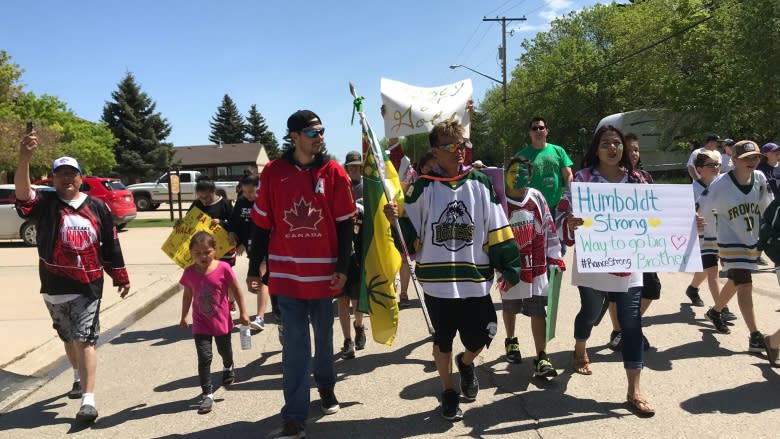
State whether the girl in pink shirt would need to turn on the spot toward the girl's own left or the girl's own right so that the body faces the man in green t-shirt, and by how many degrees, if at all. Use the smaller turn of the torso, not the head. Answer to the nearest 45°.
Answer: approximately 90° to the girl's own left

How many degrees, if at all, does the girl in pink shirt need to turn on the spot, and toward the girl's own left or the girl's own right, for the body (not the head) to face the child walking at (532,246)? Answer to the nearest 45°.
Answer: approximately 90° to the girl's own left

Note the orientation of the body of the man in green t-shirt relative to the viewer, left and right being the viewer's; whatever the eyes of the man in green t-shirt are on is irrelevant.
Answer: facing the viewer

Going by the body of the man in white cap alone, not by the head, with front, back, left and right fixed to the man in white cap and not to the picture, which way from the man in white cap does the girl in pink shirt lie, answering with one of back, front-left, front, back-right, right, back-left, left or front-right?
left

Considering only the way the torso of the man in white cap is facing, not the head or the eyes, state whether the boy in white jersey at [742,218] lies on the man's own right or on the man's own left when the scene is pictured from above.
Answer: on the man's own left

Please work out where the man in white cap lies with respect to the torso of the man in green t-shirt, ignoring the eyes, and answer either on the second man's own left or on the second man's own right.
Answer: on the second man's own right

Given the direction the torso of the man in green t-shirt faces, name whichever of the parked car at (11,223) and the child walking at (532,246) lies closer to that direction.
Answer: the child walking

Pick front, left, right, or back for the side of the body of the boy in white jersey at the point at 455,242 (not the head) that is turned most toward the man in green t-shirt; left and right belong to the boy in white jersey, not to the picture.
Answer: back

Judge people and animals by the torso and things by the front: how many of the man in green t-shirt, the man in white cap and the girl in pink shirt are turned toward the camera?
3

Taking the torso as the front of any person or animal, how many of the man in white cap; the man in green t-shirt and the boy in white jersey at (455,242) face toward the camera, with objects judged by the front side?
3

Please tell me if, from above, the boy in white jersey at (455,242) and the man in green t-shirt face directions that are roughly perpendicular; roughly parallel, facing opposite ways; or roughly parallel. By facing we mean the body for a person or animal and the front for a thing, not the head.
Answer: roughly parallel

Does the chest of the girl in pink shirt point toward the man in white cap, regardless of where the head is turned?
no

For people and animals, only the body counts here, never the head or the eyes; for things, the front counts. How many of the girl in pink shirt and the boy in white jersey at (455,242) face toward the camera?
2

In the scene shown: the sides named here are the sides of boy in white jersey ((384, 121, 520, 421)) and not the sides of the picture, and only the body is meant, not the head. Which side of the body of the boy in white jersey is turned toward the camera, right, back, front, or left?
front

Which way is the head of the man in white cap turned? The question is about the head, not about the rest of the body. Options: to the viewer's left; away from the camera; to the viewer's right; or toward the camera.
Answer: toward the camera

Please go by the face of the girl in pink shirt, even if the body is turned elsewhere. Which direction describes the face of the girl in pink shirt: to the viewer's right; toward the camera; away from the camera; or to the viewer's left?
toward the camera

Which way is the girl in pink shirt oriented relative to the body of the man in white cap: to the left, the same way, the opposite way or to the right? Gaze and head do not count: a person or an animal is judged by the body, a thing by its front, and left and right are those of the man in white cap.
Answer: the same way

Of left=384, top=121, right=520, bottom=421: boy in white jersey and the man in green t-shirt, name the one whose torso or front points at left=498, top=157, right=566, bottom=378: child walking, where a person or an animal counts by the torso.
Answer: the man in green t-shirt

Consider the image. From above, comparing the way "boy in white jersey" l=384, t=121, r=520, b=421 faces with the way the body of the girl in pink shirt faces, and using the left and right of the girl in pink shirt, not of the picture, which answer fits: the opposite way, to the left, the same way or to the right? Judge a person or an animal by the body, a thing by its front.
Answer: the same way
